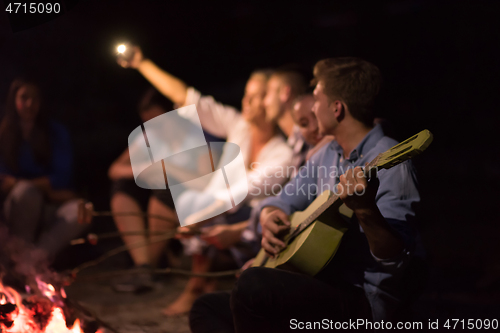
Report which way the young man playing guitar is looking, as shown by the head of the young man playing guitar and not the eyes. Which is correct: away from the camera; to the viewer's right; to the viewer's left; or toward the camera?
to the viewer's left

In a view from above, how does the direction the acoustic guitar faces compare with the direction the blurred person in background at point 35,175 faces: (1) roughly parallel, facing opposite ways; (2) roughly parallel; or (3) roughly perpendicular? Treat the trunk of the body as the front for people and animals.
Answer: roughly perpendicular

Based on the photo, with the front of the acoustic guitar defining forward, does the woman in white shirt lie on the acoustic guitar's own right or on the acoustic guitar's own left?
on the acoustic guitar's own right

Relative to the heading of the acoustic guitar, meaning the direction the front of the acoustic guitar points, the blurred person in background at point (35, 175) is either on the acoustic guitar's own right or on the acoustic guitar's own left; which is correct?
on the acoustic guitar's own right

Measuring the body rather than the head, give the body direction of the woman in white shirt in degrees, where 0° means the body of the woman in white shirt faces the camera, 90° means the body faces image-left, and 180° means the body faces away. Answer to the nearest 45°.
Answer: approximately 45°

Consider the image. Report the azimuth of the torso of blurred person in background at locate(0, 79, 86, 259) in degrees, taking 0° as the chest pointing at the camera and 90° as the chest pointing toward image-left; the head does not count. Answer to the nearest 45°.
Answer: approximately 0°

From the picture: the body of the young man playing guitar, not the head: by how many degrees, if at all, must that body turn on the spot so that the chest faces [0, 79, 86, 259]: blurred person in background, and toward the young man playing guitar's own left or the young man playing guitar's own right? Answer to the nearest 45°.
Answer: approximately 90° to the young man playing guitar's own right

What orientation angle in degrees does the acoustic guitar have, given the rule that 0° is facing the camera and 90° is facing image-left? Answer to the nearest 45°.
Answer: approximately 45°
